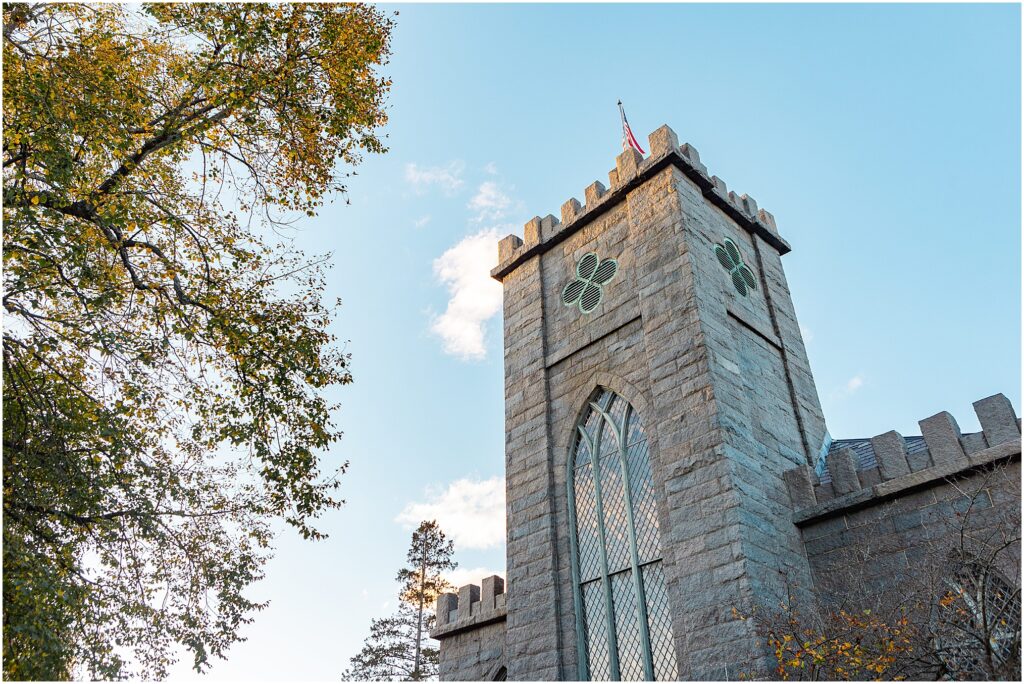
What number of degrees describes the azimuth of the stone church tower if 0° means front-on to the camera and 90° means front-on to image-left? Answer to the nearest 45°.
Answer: approximately 45°
